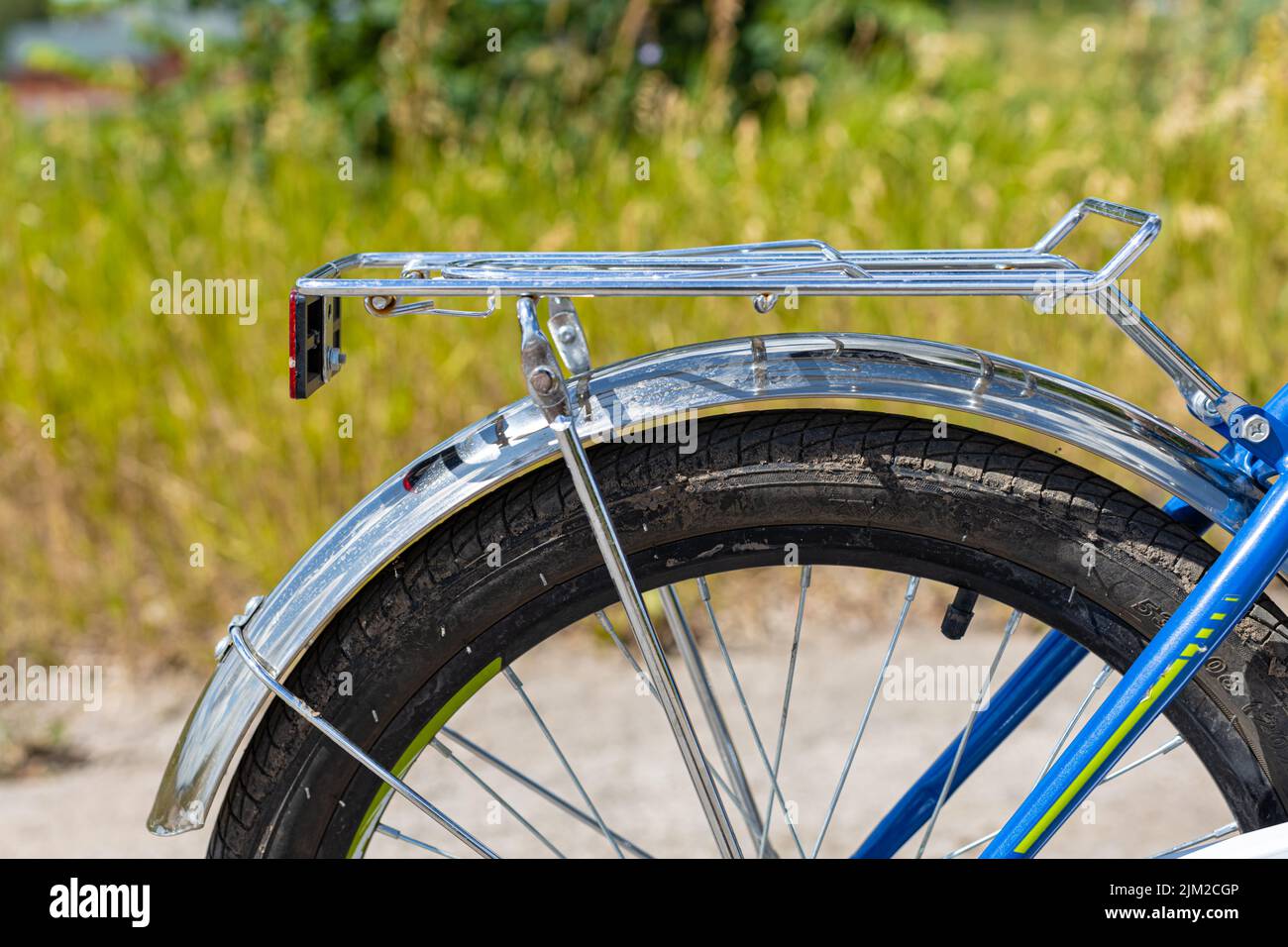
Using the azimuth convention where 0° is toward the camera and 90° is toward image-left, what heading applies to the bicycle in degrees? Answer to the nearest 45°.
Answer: approximately 270°
